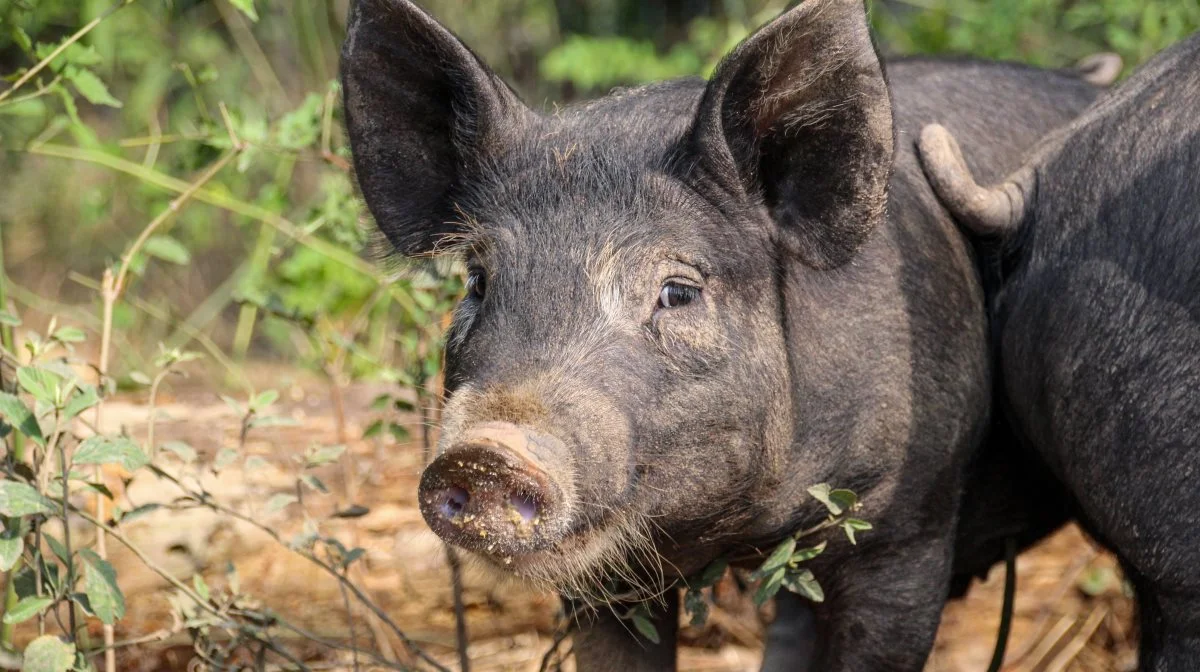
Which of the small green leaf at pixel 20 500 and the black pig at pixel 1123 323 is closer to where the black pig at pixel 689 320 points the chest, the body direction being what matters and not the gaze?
the small green leaf

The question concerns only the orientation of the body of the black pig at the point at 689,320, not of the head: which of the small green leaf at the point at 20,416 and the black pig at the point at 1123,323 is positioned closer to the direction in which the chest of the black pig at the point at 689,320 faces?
the small green leaf

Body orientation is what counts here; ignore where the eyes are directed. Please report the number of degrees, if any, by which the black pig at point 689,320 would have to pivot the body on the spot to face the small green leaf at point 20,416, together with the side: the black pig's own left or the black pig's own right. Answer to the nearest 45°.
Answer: approximately 45° to the black pig's own right

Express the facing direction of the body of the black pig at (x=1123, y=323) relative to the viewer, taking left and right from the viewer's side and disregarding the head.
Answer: facing to the right of the viewer

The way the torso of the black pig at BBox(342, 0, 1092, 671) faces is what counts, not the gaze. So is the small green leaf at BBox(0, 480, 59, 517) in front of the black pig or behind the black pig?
in front

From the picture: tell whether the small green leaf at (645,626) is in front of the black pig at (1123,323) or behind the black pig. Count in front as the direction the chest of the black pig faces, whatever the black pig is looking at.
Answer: behind

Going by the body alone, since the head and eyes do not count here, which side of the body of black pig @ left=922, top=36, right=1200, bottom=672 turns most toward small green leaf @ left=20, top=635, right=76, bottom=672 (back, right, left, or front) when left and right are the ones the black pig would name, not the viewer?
back

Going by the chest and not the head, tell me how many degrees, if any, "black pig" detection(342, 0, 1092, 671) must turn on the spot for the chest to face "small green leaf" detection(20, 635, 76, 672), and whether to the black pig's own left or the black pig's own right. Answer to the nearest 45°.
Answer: approximately 45° to the black pig's own right

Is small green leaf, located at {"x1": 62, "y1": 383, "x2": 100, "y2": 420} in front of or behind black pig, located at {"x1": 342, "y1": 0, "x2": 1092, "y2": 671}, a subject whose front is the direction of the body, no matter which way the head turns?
in front

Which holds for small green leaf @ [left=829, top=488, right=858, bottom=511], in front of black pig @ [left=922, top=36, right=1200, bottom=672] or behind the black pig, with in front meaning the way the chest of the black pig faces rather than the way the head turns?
behind
